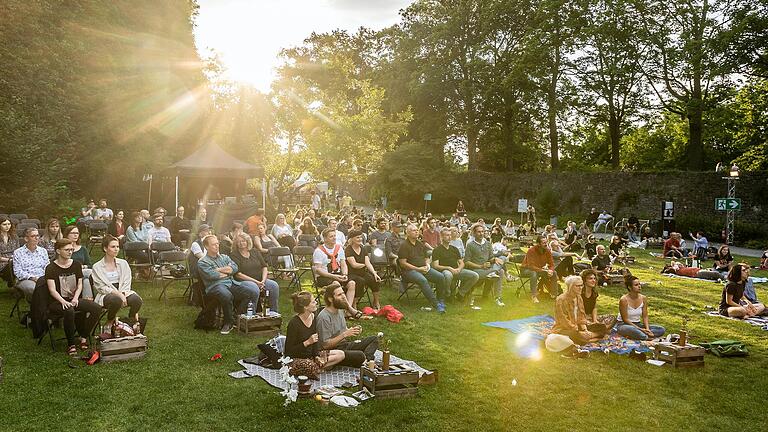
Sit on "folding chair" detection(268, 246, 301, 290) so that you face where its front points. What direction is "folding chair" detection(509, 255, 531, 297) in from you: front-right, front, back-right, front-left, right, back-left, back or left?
front-left

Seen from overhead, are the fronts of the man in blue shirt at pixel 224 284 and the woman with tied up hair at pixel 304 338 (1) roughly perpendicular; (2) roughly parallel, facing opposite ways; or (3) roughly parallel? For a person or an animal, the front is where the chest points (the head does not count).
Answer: roughly parallel

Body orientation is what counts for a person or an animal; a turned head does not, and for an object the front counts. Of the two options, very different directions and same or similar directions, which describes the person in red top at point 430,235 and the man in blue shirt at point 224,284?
same or similar directions

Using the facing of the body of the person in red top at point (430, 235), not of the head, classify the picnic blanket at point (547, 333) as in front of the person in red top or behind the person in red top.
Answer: in front

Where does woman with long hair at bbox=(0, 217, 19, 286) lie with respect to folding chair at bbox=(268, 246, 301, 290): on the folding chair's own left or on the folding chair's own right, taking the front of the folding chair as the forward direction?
on the folding chair's own right

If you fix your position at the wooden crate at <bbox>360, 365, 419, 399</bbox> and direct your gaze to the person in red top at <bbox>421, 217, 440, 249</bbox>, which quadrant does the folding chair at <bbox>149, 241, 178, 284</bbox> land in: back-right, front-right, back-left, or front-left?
front-left

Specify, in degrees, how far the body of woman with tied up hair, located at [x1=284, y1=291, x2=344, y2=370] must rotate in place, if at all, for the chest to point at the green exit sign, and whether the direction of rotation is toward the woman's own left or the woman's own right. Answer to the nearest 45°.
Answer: approximately 90° to the woman's own left

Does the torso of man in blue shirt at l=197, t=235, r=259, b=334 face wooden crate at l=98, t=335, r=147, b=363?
no

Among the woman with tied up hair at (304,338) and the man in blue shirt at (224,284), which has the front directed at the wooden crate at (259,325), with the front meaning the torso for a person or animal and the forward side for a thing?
the man in blue shirt

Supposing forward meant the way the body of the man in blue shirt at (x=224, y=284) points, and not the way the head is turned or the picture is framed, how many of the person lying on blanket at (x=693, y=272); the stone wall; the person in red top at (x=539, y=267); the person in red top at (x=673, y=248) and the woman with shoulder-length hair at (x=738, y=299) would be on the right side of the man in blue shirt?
0

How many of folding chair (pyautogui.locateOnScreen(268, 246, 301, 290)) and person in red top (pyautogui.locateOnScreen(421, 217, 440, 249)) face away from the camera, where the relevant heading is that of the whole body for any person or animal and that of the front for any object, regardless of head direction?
0

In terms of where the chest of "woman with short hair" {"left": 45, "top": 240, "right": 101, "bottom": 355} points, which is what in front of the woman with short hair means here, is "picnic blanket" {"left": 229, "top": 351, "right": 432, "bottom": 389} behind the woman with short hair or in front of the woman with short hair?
in front

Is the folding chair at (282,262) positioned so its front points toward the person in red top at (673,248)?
no

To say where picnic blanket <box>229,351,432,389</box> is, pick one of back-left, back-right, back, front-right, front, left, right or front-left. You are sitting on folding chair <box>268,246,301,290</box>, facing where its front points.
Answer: front-right

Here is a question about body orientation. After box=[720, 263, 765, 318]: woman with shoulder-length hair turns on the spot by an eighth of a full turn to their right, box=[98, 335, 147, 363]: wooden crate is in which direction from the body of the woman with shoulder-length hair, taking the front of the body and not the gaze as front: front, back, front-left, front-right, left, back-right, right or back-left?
front-right

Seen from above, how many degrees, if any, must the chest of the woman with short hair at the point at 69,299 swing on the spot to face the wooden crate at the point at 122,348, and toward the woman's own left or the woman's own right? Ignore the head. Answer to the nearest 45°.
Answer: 0° — they already face it

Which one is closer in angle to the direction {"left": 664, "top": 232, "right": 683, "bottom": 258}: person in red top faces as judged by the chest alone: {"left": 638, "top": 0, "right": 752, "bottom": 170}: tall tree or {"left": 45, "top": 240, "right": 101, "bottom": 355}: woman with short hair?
the woman with short hair
